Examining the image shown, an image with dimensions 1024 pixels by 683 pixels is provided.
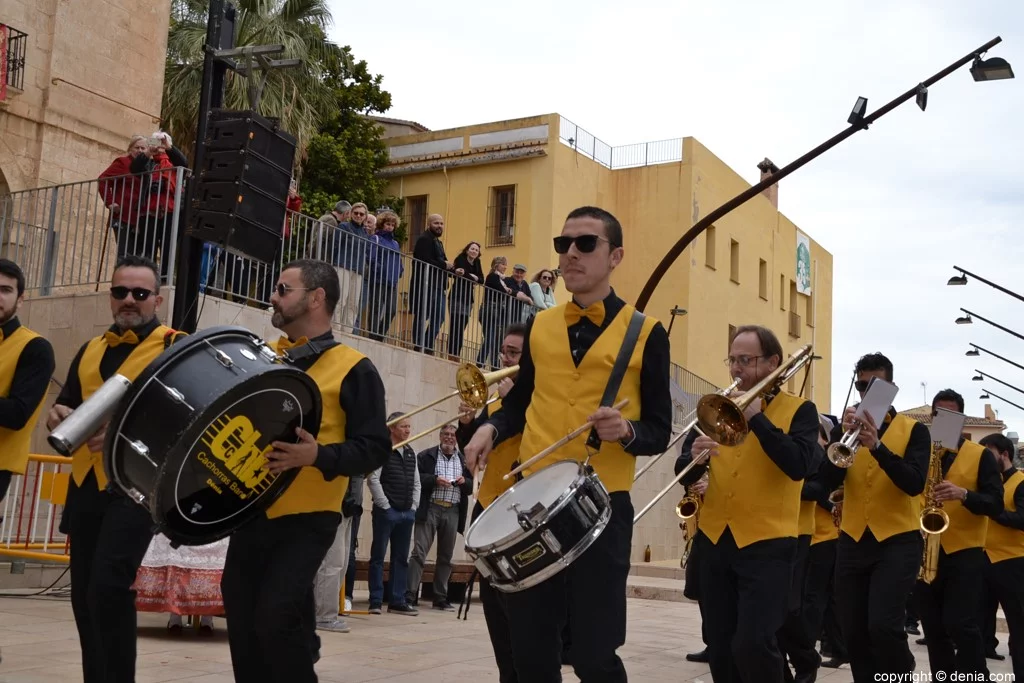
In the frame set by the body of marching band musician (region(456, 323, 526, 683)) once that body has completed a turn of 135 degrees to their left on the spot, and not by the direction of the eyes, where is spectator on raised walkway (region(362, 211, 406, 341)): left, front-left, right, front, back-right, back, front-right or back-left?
left

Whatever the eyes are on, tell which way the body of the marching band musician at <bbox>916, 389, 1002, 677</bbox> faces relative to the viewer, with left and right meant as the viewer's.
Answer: facing the viewer and to the left of the viewer

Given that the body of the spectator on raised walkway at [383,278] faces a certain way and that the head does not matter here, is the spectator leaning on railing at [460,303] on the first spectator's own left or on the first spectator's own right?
on the first spectator's own left

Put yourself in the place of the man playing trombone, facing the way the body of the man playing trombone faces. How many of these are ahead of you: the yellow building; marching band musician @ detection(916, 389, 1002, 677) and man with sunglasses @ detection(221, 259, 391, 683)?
1

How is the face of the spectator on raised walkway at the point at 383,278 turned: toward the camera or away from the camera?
toward the camera

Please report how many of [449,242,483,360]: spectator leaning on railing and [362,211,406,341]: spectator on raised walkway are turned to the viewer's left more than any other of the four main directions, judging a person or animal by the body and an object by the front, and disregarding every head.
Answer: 0

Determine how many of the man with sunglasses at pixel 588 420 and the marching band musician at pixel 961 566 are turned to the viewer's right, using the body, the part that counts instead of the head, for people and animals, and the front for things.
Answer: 0

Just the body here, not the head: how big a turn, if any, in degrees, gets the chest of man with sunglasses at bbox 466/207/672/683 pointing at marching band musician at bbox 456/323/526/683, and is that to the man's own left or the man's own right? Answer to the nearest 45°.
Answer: approximately 135° to the man's own right

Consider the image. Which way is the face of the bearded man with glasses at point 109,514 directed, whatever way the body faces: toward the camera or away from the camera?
toward the camera

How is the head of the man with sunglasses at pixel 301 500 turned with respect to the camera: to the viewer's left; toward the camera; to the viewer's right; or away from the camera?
to the viewer's left

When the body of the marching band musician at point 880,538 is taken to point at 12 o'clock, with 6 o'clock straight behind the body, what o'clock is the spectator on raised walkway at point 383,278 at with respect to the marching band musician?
The spectator on raised walkway is roughly at 3 o'clock from the marching band musician.

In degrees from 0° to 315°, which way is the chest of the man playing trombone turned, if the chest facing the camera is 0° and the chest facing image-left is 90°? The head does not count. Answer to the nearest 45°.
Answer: approximately 45°

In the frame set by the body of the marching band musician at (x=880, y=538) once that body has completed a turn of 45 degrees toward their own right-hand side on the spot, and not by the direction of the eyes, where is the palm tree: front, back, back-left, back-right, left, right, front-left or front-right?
front-right

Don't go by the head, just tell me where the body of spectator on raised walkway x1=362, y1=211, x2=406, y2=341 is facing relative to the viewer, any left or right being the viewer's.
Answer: facing the viewer and to the right of the viewer

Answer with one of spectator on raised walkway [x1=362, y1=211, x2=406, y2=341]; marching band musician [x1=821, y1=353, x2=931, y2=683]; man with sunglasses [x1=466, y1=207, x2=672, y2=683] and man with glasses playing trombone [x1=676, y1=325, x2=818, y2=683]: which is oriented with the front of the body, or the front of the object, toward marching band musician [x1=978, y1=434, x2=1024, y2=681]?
the spectator on raised walkway

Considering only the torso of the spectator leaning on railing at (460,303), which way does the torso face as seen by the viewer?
toward the camera

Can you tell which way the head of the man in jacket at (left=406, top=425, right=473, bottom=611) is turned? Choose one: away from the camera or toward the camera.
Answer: toward the camera

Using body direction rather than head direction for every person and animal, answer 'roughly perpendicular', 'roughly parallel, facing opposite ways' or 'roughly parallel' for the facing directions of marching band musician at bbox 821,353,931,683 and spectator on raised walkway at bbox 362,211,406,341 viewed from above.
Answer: roughly perpendicular

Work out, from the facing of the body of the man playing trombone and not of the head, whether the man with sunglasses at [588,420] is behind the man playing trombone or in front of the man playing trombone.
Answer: in front
